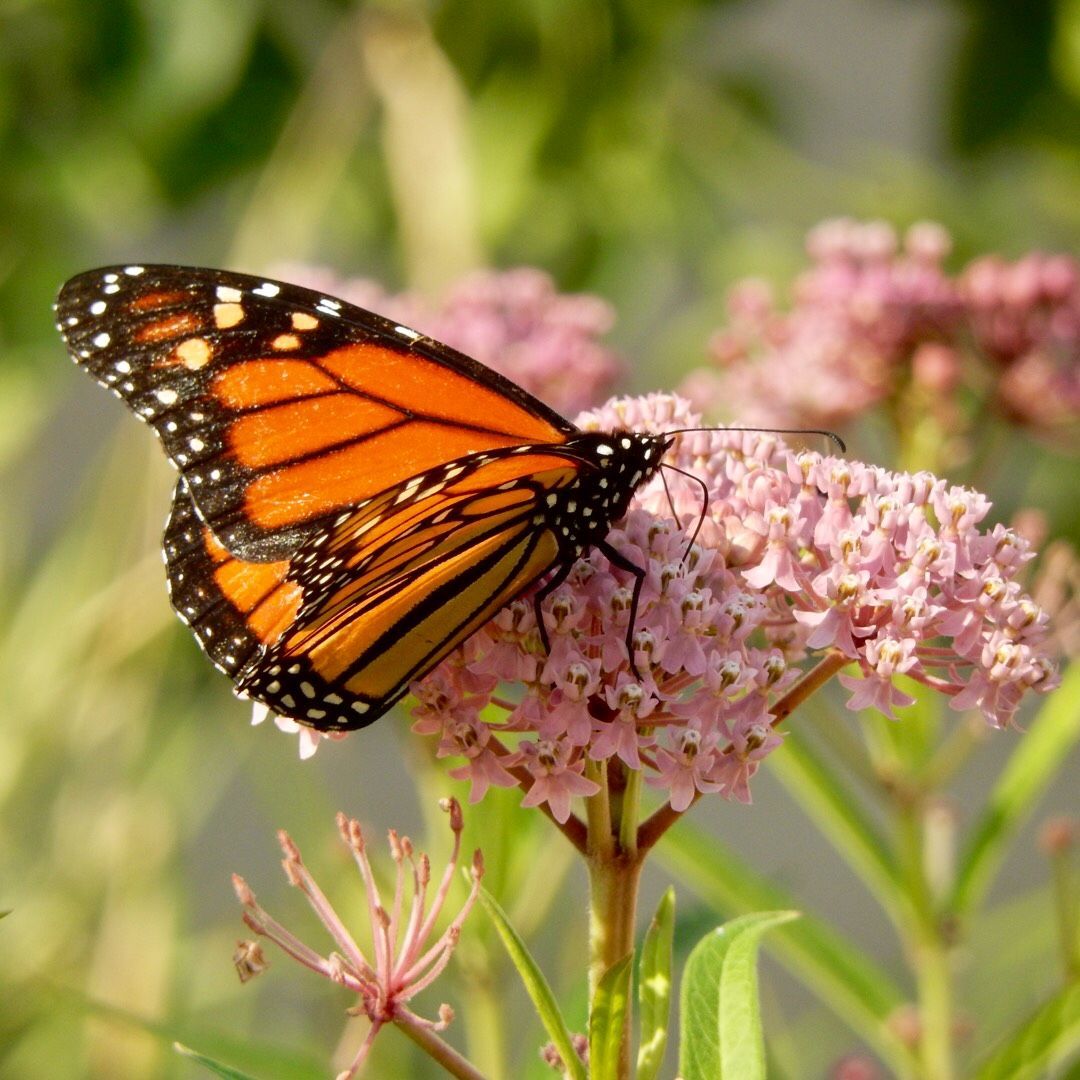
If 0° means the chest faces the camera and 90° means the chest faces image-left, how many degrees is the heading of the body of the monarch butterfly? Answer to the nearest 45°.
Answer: approximately 270°

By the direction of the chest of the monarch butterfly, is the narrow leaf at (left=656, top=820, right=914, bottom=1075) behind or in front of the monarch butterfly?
in front

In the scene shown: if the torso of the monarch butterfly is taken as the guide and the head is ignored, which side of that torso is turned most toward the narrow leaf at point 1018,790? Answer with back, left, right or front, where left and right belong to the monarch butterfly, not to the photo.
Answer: front
